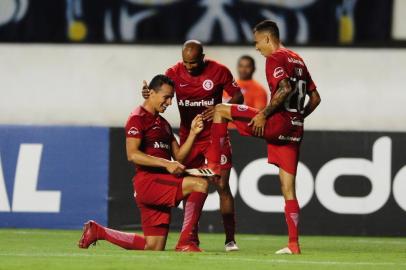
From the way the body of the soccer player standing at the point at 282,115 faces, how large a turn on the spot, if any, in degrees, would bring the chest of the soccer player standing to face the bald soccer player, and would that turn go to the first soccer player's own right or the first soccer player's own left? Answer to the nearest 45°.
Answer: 0° — they already face them

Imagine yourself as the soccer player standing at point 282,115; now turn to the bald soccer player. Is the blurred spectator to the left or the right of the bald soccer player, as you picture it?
right
